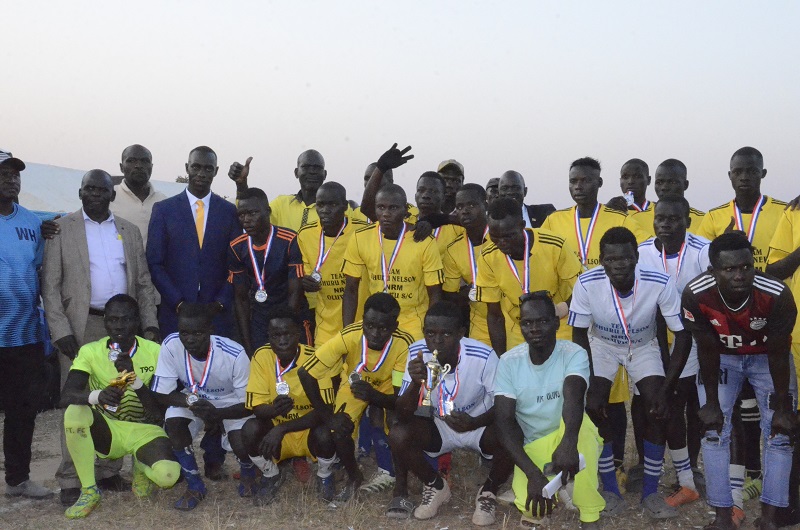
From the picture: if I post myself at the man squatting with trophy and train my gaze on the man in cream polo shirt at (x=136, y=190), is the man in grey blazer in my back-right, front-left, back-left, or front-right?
front-left

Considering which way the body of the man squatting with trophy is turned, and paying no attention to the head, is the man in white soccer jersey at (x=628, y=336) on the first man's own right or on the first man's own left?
on the first man's own left

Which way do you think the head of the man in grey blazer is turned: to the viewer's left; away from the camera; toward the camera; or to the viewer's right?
toward the camera

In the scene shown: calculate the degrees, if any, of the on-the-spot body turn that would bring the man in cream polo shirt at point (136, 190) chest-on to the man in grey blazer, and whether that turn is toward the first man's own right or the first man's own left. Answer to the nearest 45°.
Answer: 0° — they already face them

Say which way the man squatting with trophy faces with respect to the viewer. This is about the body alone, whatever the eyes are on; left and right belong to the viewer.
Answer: facing the viewer

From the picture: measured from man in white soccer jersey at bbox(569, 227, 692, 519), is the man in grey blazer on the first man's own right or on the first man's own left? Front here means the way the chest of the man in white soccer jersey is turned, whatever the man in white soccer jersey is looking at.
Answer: on the first man's own right

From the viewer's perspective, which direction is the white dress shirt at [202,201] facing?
toward the camera

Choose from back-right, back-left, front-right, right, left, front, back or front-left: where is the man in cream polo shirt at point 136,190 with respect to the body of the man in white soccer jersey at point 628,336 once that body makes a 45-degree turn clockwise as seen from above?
front-right

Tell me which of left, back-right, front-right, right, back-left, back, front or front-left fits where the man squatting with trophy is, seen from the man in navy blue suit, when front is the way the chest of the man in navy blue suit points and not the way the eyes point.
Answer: front-left

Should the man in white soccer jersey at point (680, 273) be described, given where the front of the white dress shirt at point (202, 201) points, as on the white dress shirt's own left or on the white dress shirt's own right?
on the white dress shirt's own left

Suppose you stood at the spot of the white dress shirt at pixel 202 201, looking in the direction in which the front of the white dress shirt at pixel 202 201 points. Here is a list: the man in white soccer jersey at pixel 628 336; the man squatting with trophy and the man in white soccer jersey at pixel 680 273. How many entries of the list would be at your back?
0

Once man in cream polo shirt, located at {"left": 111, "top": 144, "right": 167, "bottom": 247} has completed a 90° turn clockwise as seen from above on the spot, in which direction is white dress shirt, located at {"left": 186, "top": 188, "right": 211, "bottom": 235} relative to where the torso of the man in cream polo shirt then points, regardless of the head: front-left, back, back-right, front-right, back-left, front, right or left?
back-left

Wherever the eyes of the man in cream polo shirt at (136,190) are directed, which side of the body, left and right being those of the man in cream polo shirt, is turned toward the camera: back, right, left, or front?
front

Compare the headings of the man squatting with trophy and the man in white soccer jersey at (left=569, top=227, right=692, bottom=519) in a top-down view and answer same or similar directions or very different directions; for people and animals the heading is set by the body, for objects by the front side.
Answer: same or similar directions

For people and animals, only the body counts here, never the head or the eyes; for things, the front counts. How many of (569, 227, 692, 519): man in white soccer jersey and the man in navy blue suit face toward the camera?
2
